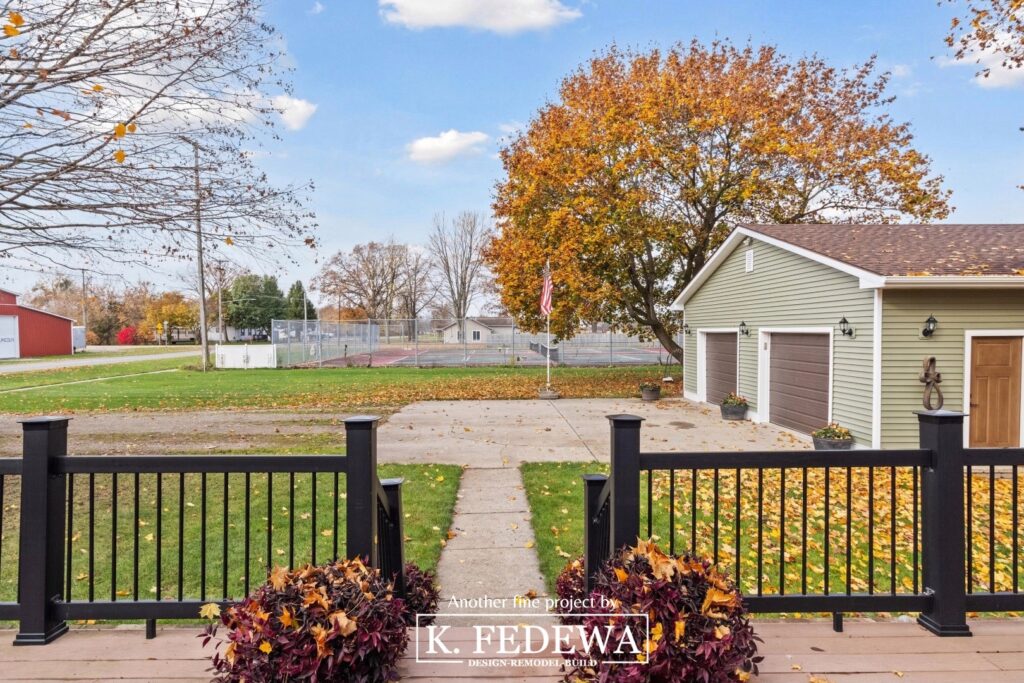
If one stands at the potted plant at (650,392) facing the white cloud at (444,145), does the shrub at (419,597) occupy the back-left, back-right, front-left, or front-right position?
back-left

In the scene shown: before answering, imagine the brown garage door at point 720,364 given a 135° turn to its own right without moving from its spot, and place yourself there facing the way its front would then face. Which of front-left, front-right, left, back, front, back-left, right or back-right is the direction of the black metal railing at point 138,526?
back

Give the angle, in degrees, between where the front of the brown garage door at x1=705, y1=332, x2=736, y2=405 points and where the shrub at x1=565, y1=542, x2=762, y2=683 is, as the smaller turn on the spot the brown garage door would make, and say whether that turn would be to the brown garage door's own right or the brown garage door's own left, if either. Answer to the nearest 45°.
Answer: approximately 45° to the brown garage door's own left

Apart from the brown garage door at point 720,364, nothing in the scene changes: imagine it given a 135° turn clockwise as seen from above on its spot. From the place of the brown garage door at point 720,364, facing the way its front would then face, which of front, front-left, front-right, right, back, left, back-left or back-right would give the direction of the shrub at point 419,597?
back

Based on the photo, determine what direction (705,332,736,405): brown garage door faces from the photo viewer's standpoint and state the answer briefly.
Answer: facing the viewer and to the left of the viewer

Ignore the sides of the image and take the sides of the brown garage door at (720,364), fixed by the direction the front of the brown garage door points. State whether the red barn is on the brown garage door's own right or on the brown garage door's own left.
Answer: on the brown garage door's own right

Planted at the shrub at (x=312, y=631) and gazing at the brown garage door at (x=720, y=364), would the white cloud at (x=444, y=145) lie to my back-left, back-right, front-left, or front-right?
front-left

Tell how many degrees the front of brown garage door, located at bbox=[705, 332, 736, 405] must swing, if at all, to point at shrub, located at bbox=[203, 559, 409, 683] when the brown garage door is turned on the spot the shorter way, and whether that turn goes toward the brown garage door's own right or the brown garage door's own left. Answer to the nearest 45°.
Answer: approximately 45° to the brown garage door's own left

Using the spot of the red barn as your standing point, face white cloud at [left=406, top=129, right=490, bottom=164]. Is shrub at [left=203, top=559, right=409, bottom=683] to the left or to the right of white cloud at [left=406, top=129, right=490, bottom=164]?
right

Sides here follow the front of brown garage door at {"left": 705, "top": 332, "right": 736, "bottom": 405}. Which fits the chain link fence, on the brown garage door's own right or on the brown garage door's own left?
on the brown garage door's own right

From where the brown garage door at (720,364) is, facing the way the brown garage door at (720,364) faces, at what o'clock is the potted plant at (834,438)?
The potted plant is roughly at 10 o'clock from the brown garage door.
